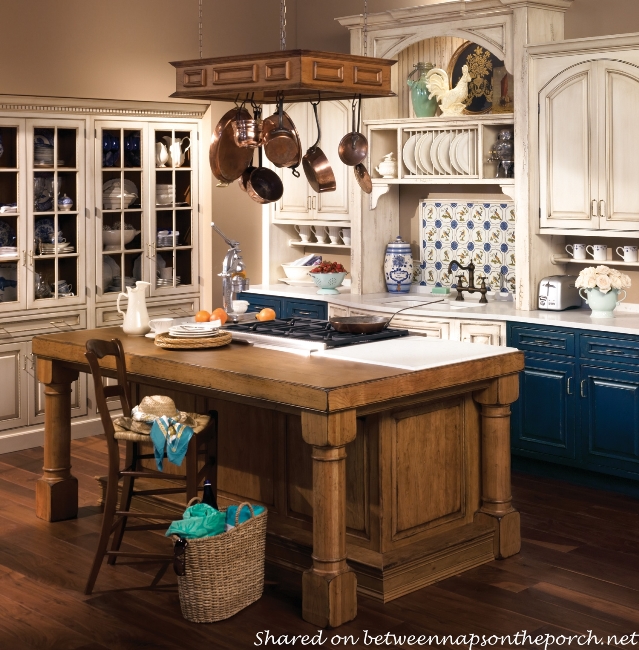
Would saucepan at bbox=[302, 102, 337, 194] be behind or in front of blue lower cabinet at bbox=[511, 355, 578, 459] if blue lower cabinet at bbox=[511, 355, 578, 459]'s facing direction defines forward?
in front

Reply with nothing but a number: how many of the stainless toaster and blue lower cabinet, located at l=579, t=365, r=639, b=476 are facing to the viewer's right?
0

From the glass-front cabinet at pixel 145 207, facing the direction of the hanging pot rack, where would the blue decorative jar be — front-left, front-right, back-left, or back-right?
front-left

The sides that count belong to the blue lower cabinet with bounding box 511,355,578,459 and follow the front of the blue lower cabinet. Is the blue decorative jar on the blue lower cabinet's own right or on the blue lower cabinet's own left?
on the blue lower cabinet's own right

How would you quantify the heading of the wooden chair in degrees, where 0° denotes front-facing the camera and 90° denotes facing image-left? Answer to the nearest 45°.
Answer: approximately 270°
